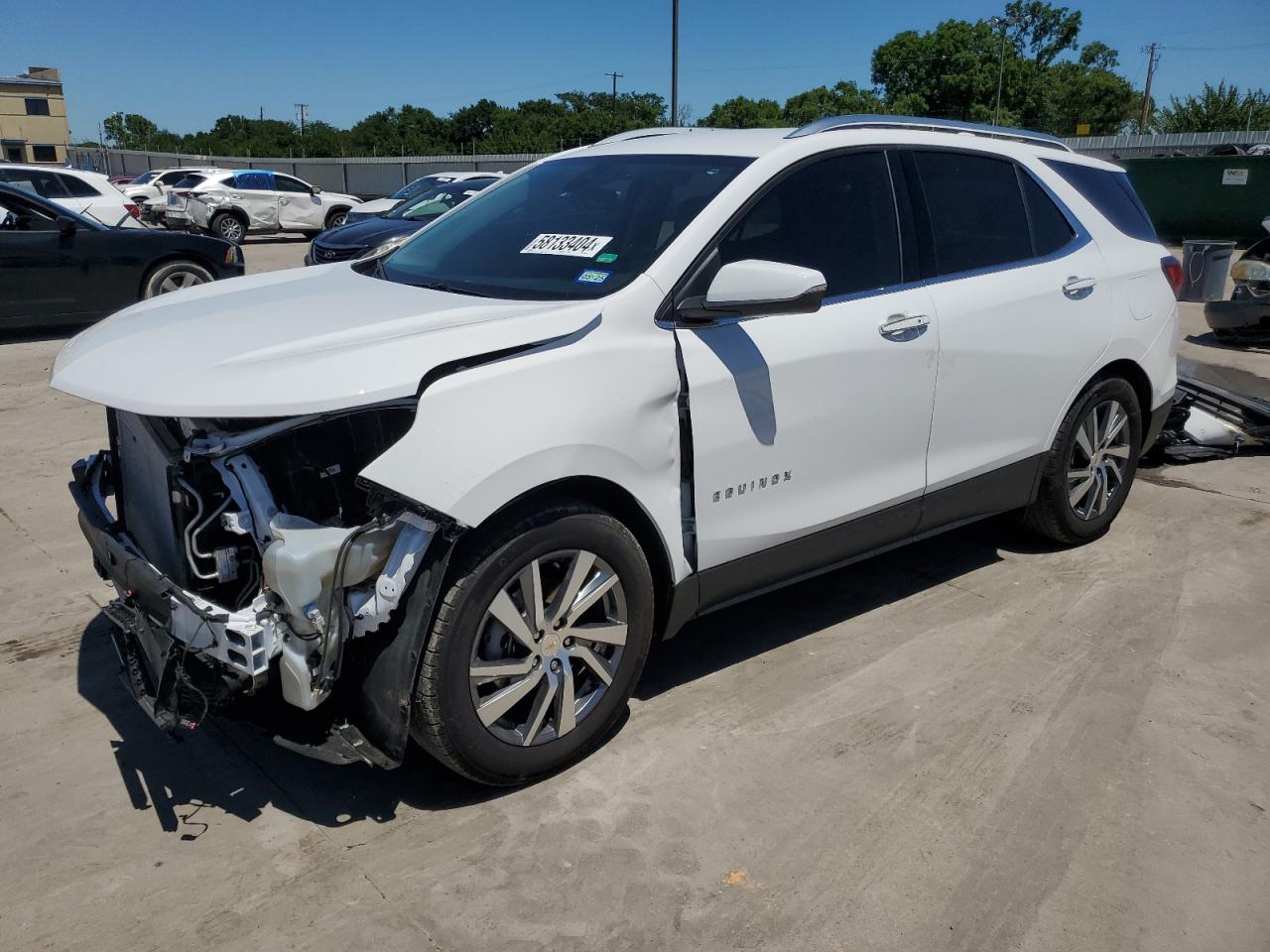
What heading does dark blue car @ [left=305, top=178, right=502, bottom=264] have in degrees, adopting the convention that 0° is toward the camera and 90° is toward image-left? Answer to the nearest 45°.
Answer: approximately 45°

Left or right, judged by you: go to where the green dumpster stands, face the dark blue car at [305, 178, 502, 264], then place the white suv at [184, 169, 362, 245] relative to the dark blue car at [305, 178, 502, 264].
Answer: right

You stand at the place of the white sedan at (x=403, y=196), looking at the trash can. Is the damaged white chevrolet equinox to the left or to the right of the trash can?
right

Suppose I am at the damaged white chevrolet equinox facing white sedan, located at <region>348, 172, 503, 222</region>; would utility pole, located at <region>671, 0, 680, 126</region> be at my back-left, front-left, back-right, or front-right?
front-right

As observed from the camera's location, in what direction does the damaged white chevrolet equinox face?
facing the viewer and to the left of the viewer

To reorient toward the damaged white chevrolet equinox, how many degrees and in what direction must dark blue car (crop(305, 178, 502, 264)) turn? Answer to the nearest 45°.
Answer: approximately 45° to its left

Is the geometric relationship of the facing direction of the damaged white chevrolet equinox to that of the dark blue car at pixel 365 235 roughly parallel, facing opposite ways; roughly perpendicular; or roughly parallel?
roughly parallel
